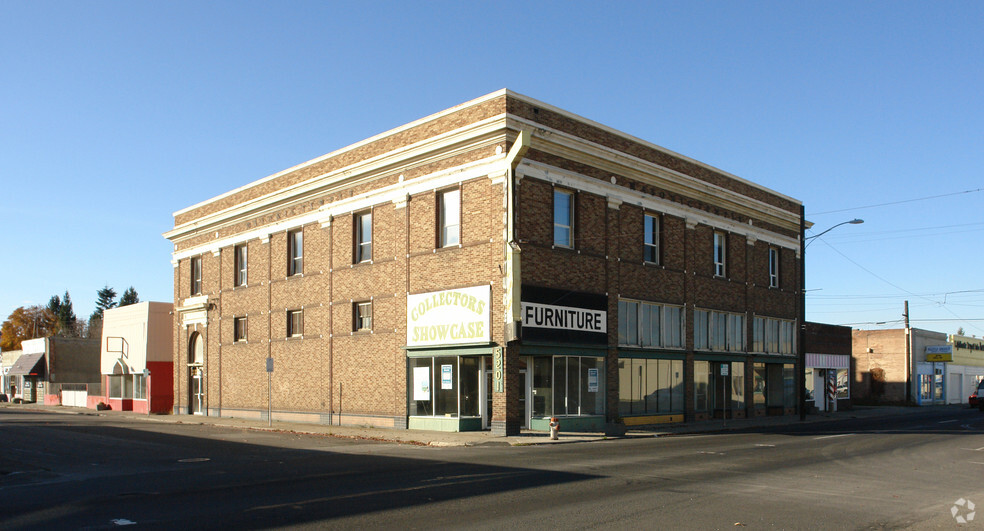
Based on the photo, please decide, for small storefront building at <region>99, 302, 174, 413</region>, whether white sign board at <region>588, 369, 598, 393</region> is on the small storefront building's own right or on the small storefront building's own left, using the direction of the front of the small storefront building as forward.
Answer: on the small storefront building's own left

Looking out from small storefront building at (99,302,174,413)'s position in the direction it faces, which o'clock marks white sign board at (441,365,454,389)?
The white sign board is roughly at 10 o'clock from the small storefront building.

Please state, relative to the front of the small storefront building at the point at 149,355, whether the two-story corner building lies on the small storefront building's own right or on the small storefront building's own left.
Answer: on the small storefront building's own left
